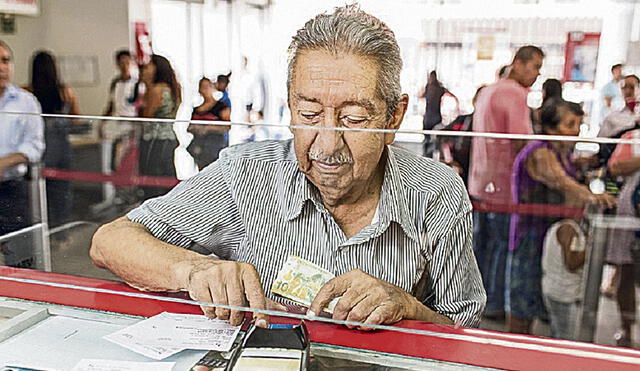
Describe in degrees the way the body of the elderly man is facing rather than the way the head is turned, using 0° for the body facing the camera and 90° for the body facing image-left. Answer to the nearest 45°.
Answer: approximately 0°

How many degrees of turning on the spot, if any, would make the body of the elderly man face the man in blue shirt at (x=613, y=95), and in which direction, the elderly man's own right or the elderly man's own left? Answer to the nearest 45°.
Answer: approximately 135° to the elderly man's own left

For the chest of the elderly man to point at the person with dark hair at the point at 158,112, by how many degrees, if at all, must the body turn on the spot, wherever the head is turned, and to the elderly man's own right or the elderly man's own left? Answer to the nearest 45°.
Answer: approximately 180°

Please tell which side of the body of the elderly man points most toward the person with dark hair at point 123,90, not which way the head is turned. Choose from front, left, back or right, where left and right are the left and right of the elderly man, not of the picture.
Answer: back

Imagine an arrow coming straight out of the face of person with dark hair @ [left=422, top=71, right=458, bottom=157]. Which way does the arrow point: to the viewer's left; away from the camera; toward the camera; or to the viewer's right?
away from the camera
